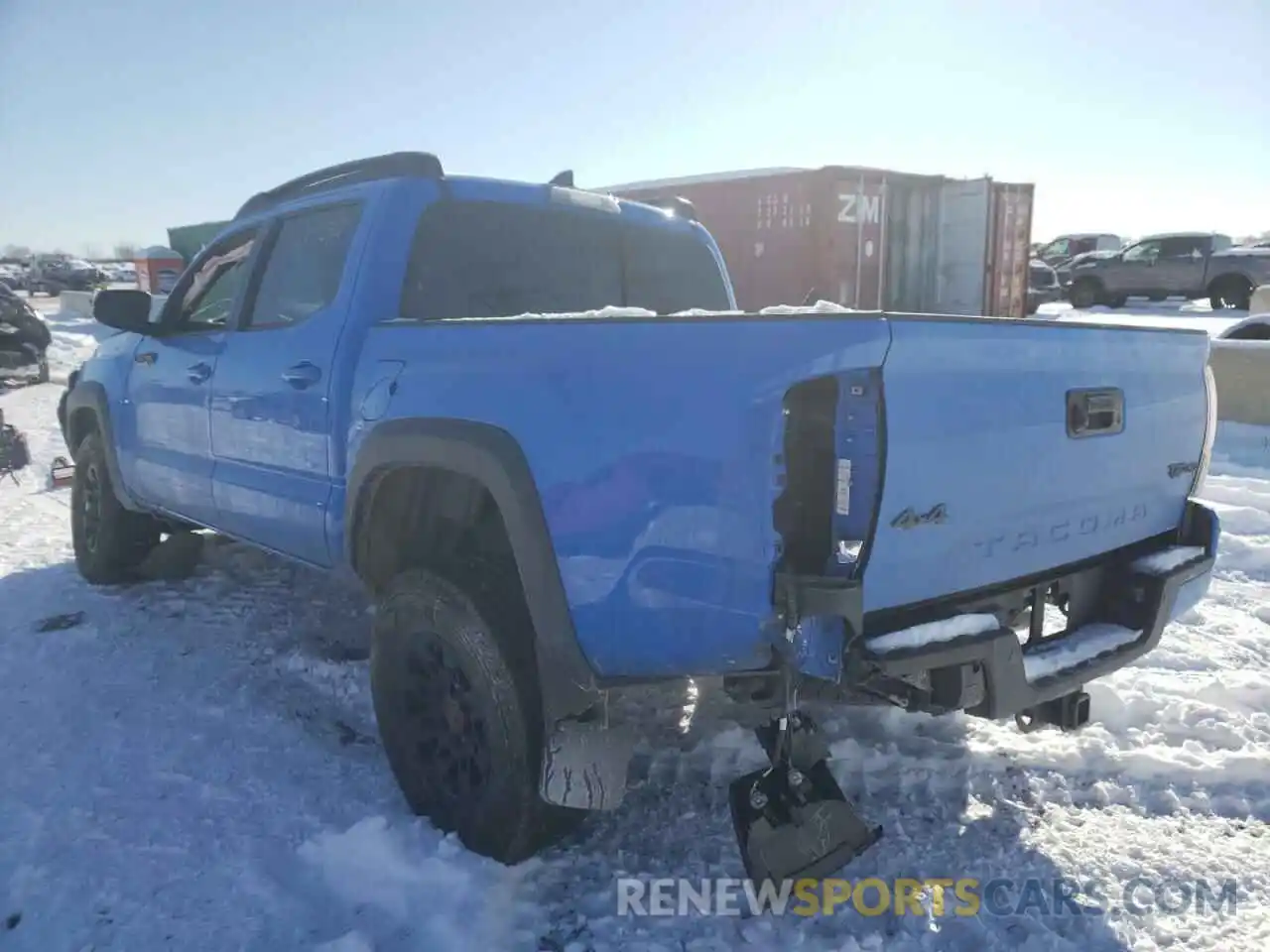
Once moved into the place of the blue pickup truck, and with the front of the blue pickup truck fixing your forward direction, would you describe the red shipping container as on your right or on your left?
on your right

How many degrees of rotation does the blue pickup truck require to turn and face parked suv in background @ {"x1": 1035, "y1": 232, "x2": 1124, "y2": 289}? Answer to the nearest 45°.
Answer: approximately 90° to its right

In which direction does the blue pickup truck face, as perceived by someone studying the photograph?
facing away from the viewer and to the left of the viewer

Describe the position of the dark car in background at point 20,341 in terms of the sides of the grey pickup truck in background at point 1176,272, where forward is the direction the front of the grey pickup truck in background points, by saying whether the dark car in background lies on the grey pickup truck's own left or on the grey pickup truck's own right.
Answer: on the grey pickup truck's own left

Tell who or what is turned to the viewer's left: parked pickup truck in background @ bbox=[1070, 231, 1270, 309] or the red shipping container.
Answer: the parked pickup truck in background

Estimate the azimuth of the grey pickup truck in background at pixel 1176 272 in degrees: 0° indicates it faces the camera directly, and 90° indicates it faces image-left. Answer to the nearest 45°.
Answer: approximately 90°

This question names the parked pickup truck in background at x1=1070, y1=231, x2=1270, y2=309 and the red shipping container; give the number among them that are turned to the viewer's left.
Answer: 1

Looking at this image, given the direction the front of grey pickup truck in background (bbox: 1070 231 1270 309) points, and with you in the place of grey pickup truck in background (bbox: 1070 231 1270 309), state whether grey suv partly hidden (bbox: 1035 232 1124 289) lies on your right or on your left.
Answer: on your right
